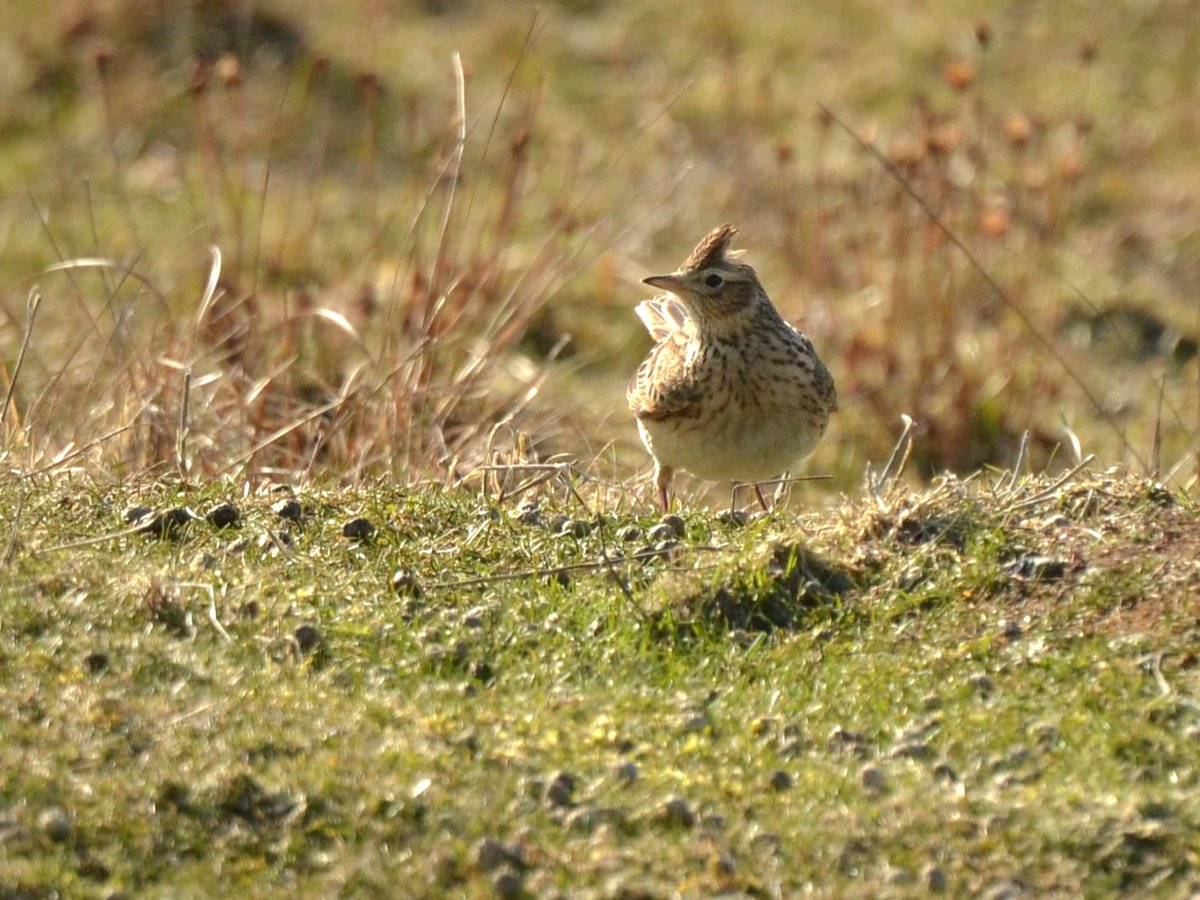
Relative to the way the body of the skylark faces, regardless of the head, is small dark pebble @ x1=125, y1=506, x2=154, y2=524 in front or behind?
in front

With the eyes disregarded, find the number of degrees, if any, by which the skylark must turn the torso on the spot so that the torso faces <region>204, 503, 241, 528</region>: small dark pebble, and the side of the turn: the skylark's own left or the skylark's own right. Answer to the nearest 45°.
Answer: approximately 45° to the skylark's own right

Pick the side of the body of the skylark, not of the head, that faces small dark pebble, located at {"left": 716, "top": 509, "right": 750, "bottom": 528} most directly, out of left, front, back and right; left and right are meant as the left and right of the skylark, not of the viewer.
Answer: front

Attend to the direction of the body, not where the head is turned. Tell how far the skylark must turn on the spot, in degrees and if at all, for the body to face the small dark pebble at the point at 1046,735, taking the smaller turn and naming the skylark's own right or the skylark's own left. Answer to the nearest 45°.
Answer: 0° — it already faces it

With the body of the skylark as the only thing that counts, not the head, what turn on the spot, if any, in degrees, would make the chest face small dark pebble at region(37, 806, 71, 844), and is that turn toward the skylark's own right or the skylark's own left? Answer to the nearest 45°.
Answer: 0° — it already faces it

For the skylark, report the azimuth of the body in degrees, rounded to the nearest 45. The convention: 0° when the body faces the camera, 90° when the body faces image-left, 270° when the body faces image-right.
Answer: approximately 0°

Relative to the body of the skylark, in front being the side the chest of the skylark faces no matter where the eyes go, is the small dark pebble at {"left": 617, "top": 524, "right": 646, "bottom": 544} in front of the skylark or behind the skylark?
in front

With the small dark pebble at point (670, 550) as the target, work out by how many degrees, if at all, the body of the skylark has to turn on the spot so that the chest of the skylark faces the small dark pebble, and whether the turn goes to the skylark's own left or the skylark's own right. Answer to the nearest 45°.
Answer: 0° — it already faces it

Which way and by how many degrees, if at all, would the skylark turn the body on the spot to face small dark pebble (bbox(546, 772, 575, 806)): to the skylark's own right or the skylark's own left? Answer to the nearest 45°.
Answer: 0° — it already faces it

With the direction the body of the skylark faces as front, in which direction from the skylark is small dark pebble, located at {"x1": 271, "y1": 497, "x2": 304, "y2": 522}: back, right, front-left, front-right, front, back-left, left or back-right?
front-right

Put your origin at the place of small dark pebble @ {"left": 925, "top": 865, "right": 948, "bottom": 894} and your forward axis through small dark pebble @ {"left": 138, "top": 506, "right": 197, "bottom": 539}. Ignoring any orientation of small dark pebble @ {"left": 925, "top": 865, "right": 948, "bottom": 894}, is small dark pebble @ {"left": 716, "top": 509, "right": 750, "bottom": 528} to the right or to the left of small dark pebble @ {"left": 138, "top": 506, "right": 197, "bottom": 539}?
right

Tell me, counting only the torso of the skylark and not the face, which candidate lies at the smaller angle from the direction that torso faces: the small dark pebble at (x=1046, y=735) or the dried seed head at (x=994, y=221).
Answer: the small dark pebble
